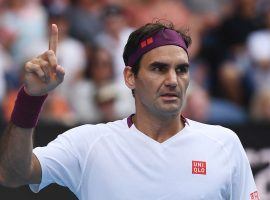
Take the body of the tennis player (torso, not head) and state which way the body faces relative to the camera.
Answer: toward the camera
